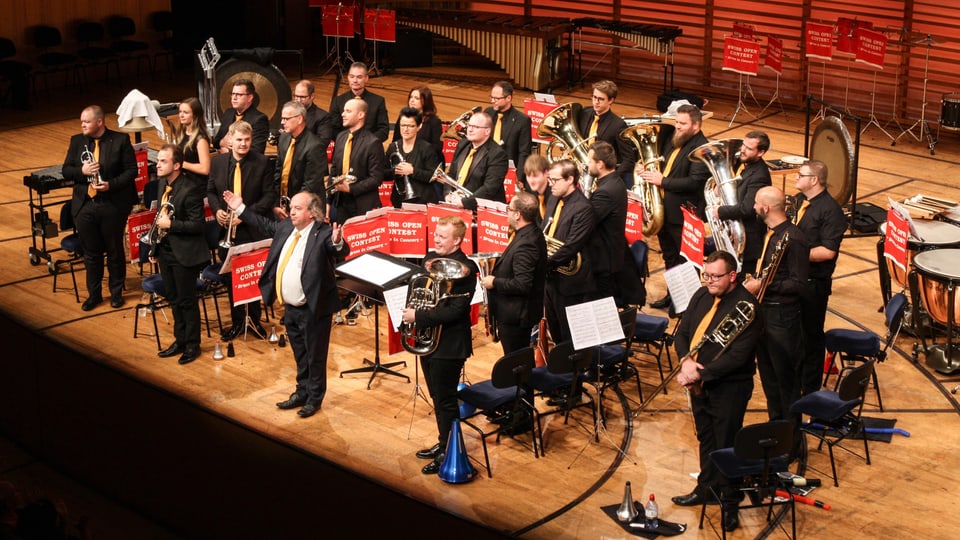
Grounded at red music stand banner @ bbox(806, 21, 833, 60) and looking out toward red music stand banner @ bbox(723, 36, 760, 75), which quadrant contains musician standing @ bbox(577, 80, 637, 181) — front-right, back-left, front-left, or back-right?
front-left

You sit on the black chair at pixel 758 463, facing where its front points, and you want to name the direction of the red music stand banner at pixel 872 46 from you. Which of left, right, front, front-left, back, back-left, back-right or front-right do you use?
front-right

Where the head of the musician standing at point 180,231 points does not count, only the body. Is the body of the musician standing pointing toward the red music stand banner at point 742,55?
no

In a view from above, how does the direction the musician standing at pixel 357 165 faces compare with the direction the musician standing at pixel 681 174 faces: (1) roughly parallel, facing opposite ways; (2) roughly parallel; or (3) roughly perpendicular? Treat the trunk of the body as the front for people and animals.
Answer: roughly parallel

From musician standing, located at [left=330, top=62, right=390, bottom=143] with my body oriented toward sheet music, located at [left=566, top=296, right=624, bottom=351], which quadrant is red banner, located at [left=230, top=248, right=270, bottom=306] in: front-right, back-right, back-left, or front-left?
front-right

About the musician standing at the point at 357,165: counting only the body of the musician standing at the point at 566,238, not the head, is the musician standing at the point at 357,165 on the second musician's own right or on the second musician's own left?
on the second musician's own right

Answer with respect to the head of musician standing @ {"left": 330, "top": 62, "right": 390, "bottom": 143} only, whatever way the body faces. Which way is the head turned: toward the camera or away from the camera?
toward the camera

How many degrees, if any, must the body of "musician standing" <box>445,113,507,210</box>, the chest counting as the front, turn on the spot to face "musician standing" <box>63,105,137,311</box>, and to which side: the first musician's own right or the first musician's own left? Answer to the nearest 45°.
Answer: approximately 45° to the first musician's own right

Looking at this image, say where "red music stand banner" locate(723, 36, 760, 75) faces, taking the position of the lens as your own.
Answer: facing the viewer

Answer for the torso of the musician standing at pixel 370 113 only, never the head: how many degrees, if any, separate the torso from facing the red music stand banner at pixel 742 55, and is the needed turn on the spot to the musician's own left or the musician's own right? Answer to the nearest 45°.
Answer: approximately 135° to the musician's own left

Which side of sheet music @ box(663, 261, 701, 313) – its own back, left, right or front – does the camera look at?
front

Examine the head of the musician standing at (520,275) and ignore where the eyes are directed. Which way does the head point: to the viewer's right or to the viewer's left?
to the viewer's left

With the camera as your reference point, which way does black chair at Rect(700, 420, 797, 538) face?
facing away from the viewer and to the left of the viewer

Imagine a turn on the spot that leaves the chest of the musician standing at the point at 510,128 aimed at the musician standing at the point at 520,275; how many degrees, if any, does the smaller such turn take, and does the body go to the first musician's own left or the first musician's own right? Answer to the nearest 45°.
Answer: approximately 45° to the first musician's own left

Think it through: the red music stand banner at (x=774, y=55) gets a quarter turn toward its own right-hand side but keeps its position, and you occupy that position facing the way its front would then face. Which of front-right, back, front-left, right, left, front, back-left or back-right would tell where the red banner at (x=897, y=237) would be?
back-left

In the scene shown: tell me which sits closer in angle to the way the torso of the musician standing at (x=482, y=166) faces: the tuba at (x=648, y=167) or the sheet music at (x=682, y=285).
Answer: the sheet music

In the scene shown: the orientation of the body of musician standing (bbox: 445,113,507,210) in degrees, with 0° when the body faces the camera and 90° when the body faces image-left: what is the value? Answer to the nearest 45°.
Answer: approximately 45°

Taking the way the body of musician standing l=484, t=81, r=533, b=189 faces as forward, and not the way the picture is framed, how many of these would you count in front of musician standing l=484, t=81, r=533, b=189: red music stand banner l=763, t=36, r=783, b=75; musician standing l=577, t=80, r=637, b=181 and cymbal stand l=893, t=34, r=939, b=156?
0

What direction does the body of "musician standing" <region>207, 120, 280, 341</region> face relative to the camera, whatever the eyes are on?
toward the camera

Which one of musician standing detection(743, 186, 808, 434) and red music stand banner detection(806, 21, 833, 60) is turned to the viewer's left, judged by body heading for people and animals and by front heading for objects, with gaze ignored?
the musician standing

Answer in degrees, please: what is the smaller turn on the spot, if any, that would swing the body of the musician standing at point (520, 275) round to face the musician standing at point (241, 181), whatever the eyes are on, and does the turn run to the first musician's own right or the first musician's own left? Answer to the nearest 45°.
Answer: approximately 45° to the first musician's own right

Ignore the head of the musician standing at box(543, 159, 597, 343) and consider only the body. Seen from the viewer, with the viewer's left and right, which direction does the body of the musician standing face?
facing the viewer and to the left of the viewer

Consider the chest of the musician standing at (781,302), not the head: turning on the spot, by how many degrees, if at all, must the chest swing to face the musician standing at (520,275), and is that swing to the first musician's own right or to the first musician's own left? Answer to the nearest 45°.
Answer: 0° — they already face them
